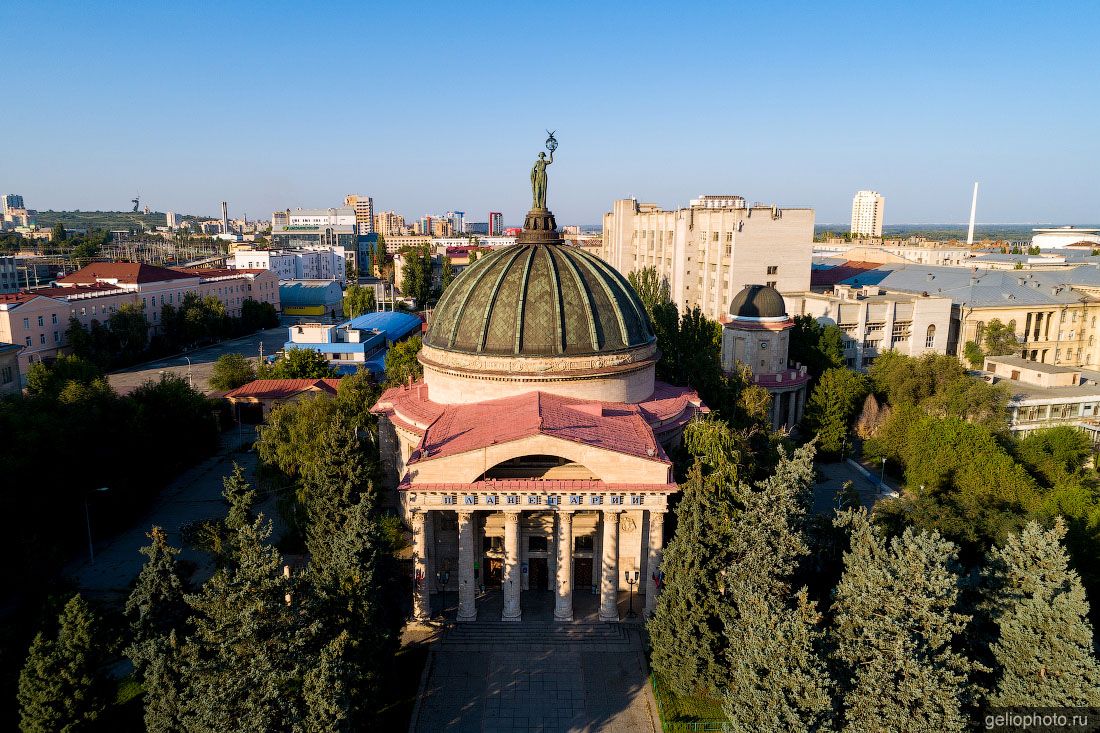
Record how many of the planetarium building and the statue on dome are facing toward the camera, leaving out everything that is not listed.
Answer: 2

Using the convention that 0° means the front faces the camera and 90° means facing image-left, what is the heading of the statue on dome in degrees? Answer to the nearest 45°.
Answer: approximately 0°

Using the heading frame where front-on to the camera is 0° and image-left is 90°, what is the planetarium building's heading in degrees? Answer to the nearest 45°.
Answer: approximately 0°

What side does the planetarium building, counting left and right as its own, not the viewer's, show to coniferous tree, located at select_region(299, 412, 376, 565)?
right

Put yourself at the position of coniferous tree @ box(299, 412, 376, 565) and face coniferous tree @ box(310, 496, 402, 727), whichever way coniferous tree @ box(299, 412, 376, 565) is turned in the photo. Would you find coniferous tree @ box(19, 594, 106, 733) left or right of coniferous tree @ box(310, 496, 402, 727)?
right
